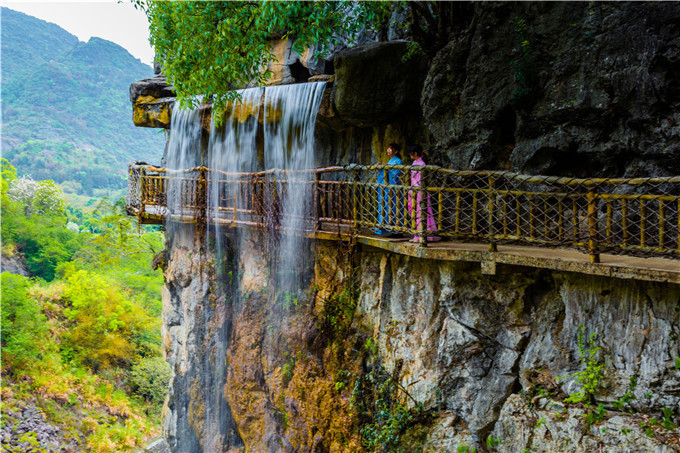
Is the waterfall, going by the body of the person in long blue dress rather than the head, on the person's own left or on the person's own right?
on the person's own right

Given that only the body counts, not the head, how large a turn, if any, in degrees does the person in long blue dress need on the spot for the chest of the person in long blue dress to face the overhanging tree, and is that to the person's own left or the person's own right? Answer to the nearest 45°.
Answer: approximately 45° to the person's own right

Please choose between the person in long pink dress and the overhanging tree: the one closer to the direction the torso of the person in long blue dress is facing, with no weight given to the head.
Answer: the overhanging tree

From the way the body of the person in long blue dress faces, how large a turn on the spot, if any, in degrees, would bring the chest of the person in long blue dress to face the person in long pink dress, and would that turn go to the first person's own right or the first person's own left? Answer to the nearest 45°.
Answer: approximately 135° to the first person's own left

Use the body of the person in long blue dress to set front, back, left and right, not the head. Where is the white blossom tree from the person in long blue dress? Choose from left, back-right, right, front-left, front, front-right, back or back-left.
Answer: front-right

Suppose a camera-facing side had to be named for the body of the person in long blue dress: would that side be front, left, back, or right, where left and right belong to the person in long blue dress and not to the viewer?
left
